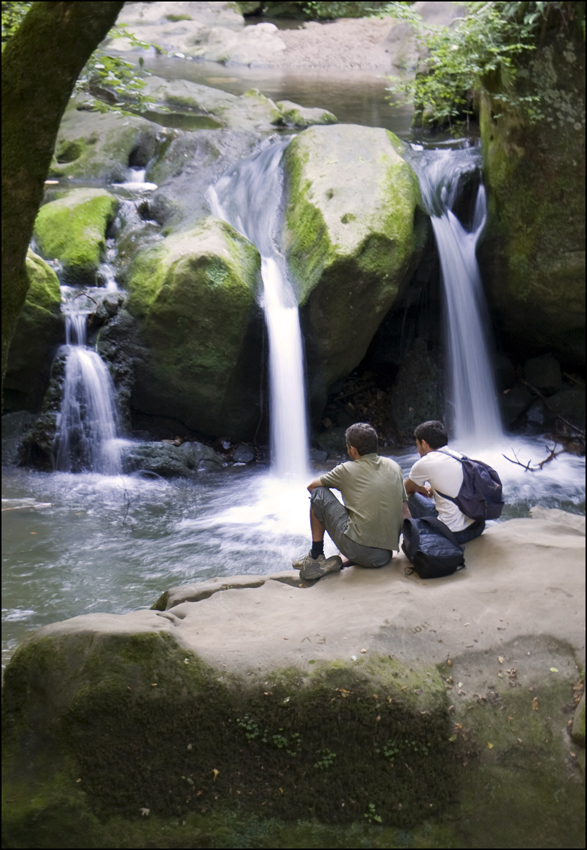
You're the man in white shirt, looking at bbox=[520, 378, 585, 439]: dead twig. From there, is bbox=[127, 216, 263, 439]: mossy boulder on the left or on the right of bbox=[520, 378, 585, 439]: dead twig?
left

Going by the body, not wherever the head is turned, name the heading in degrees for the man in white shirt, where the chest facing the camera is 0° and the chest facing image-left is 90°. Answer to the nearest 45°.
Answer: approximately 135°

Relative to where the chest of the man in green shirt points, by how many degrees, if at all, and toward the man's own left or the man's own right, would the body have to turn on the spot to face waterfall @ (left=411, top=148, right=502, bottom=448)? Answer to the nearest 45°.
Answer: approximately 45° to the man's own right

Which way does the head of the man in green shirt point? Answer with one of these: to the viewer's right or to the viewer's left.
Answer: to the viewer's left

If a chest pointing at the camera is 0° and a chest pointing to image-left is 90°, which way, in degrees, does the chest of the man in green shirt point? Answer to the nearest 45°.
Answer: approximately 135°
